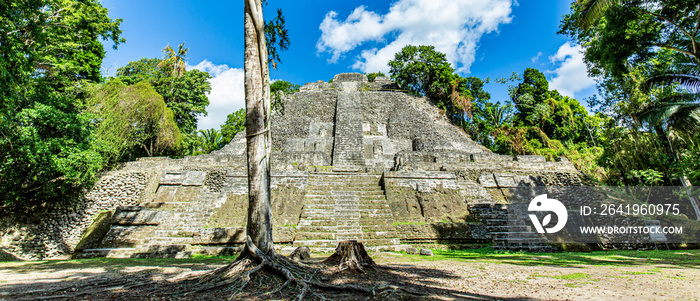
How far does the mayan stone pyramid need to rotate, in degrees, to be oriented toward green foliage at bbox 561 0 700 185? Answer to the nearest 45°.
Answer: approximately 90° to its left

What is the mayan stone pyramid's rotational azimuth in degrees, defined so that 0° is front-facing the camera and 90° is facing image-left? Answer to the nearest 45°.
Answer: approximately 0°

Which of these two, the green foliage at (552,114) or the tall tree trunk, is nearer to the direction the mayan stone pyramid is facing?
the tall tree trunk

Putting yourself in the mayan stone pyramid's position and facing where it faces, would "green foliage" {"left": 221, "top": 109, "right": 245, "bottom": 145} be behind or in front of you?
behind

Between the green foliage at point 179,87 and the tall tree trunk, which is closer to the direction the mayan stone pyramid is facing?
the tall tree trunk

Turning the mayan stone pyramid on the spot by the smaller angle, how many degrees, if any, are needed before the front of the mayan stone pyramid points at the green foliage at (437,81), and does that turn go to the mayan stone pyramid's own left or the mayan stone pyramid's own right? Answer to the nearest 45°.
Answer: approximately 135° to the mayan stone pyramid's own left

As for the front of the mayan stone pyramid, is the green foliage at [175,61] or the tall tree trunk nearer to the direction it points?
the tall tree trunk

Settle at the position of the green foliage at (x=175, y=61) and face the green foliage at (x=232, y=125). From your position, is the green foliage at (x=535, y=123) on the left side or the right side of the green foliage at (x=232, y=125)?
right

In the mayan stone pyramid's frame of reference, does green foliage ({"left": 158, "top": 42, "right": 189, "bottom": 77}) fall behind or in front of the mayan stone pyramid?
behind
